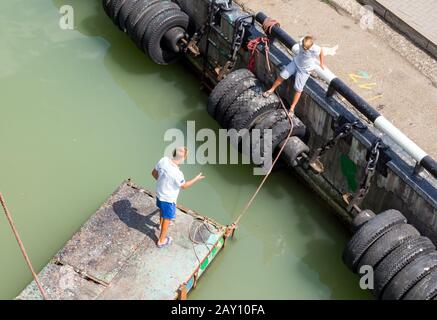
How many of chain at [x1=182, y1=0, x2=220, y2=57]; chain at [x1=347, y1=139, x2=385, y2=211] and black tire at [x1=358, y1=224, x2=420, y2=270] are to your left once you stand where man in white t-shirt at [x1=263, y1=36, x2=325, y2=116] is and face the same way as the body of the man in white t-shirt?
2

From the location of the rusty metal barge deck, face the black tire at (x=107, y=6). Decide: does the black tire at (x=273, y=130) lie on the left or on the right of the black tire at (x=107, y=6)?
right

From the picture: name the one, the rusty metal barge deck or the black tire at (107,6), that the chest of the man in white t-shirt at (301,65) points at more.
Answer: the rusty metal barge deck

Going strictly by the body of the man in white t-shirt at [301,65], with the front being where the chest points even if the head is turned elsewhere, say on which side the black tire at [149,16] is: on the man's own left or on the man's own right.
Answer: on the man's own right

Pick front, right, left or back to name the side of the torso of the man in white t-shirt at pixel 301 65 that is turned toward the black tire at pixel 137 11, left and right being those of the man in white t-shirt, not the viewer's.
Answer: right

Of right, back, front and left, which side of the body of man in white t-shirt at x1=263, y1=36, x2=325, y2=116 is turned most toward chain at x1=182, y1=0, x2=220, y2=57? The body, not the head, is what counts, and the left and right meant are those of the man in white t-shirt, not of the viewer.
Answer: right

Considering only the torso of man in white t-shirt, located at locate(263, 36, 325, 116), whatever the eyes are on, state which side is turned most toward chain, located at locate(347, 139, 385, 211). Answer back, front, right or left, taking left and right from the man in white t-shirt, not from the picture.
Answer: left

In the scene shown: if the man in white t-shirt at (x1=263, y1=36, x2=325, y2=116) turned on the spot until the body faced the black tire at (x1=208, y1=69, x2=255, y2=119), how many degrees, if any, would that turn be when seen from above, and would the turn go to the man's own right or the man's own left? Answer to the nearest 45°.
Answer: approximately 45° to the man's own right

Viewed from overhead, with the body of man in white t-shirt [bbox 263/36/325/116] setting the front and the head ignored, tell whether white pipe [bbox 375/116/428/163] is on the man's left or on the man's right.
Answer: on the man's left

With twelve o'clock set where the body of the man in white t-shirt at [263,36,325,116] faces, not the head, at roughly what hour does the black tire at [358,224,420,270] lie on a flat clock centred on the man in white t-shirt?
The black tire is roughly at 9 o'clock from the man in white t-shirt.

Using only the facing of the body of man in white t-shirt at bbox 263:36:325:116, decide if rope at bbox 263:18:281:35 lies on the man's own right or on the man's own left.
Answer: on the man's own right

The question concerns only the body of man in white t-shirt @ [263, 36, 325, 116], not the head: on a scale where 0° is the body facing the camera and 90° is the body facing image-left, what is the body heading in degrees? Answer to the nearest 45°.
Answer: approximately 45°

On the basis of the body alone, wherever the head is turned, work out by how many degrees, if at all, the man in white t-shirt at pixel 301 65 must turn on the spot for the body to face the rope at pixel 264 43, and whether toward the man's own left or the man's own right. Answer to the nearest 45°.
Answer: approximately 90° to the man's own right
